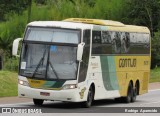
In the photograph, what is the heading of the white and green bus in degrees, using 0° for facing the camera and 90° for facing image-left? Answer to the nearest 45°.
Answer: approximately 45°
